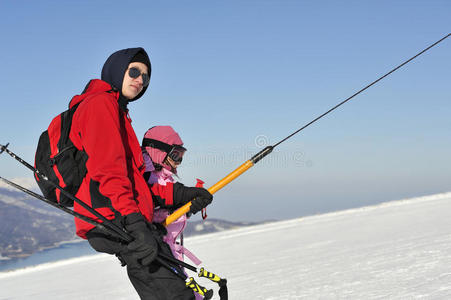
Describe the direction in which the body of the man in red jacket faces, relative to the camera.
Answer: to the viewer's right

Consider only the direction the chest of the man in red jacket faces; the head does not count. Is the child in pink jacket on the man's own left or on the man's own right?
on the man's own left

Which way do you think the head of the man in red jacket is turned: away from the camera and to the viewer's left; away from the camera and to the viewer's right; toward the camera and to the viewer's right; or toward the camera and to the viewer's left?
toward the camera and to the viewer's right

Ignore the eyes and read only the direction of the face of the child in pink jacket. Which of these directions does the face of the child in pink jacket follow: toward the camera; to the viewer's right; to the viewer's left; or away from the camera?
to the viewer's right
